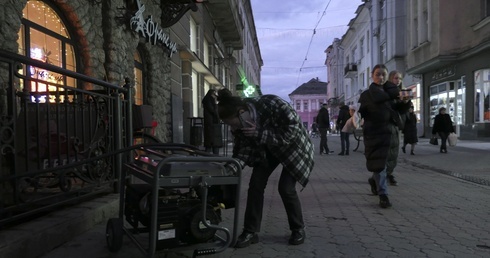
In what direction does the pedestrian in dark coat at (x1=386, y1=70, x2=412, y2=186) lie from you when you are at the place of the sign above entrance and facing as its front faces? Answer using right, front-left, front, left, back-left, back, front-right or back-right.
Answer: front

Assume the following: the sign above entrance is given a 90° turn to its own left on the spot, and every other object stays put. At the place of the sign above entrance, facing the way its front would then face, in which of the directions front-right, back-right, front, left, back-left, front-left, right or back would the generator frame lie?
back-right

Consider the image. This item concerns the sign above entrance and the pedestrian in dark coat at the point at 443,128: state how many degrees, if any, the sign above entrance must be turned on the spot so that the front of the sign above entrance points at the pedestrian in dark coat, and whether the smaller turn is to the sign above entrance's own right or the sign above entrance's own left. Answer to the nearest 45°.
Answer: approximately 45° to the sign above entrance's own left

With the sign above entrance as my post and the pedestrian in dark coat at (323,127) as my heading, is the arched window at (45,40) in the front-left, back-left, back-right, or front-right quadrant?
back-right

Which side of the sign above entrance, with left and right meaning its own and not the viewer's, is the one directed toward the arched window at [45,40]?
right

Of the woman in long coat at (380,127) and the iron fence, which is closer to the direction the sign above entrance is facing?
the woman in long coat

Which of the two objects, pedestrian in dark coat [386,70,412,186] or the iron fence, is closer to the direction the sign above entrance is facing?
the pedestrian in dark coat
